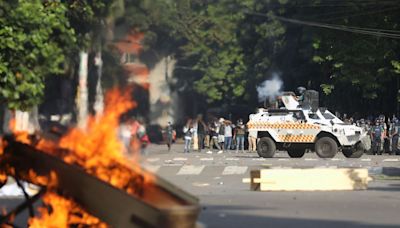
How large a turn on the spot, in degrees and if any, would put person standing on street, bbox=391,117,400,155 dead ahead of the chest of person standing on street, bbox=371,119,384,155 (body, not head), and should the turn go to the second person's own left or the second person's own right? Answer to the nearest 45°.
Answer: approximately 90° to the second person's own left

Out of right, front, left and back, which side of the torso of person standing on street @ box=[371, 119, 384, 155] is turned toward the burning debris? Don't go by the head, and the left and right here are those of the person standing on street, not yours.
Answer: front

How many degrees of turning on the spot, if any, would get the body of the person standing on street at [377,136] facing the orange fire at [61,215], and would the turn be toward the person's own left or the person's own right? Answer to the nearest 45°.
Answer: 0° — they already face it

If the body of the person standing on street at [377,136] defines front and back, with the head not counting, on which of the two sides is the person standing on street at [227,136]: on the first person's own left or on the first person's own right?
on the first person's own right

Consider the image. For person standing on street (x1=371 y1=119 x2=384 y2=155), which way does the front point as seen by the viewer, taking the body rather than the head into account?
toward the camera

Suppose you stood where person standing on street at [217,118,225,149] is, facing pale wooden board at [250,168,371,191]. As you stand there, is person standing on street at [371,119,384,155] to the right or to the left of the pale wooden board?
left

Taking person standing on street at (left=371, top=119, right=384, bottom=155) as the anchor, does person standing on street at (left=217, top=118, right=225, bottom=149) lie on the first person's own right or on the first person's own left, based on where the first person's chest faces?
on the first person's own right
